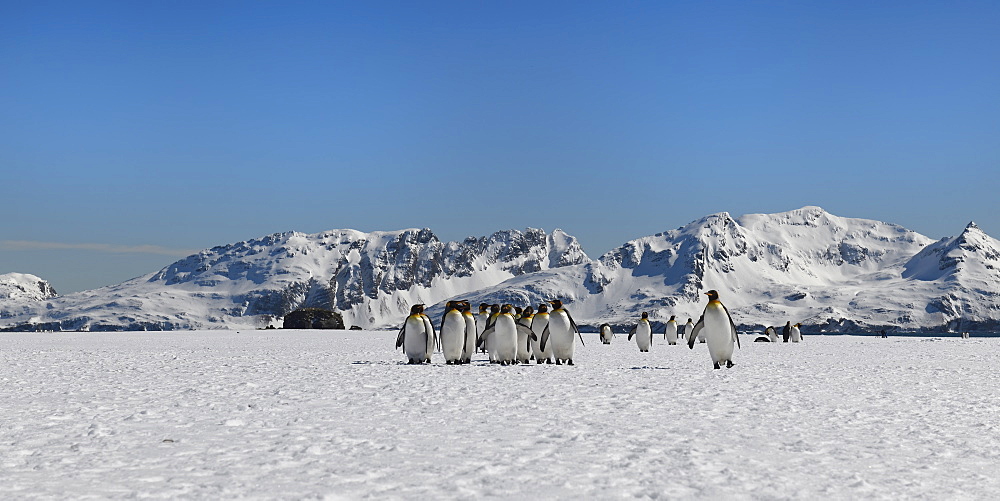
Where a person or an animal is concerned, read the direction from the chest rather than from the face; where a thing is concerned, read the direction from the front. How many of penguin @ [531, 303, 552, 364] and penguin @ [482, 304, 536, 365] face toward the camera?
2

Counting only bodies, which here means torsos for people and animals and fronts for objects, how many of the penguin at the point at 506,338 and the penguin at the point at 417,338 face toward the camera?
2

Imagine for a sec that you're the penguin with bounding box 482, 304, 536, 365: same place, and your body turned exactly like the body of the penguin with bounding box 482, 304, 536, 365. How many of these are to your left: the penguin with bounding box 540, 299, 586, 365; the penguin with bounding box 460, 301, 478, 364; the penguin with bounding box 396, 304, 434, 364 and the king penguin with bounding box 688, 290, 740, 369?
2

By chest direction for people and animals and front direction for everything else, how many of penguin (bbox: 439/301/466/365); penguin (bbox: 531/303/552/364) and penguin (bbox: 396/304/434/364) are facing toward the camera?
3

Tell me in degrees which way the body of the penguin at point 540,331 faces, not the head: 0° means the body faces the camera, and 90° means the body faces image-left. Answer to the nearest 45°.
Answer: approximately 0°

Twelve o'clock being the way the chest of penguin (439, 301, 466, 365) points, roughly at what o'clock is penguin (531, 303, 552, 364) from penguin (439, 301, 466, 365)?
penguin (531, 303, 552, 364) is roughly at 9 o'clock from penguin (439, 301, 466, 365).

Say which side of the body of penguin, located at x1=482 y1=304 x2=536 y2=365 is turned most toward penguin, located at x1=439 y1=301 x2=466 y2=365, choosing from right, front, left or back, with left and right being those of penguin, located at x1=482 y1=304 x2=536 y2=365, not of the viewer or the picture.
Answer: right

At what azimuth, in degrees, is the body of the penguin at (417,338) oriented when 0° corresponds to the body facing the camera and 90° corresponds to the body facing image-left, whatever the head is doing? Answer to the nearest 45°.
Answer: approximately 0°
